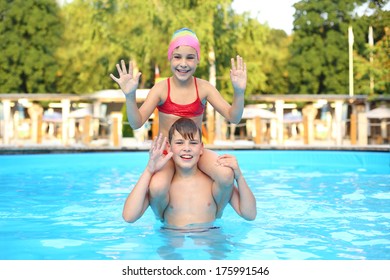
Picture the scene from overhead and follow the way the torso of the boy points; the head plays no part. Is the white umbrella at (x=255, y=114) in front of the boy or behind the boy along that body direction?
behind

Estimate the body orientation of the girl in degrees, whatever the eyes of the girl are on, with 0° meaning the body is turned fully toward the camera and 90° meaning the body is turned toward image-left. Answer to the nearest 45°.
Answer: approximately 0°

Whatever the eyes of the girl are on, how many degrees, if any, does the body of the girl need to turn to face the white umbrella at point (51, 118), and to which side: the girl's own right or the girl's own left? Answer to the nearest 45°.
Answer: approximately 180°

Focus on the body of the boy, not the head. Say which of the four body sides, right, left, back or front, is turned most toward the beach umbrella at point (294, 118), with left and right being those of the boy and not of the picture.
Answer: back

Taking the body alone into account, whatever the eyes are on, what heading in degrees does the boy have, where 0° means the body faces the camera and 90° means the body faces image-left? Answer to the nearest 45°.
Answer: approximately 0°

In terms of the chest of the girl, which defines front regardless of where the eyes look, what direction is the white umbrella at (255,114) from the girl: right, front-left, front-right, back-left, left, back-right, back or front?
back

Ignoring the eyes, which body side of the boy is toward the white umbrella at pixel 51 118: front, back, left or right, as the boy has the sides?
back

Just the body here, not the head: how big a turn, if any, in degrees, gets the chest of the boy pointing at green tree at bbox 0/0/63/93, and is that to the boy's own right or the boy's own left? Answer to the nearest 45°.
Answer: approximately 180°

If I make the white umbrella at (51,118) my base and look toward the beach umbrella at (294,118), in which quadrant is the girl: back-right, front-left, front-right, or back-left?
front-right

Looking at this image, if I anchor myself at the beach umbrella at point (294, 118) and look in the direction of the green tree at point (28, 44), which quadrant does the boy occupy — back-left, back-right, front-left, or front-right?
back-left

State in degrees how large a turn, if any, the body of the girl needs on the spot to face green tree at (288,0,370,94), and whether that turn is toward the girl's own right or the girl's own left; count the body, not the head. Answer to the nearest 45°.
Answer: approximately 180°
